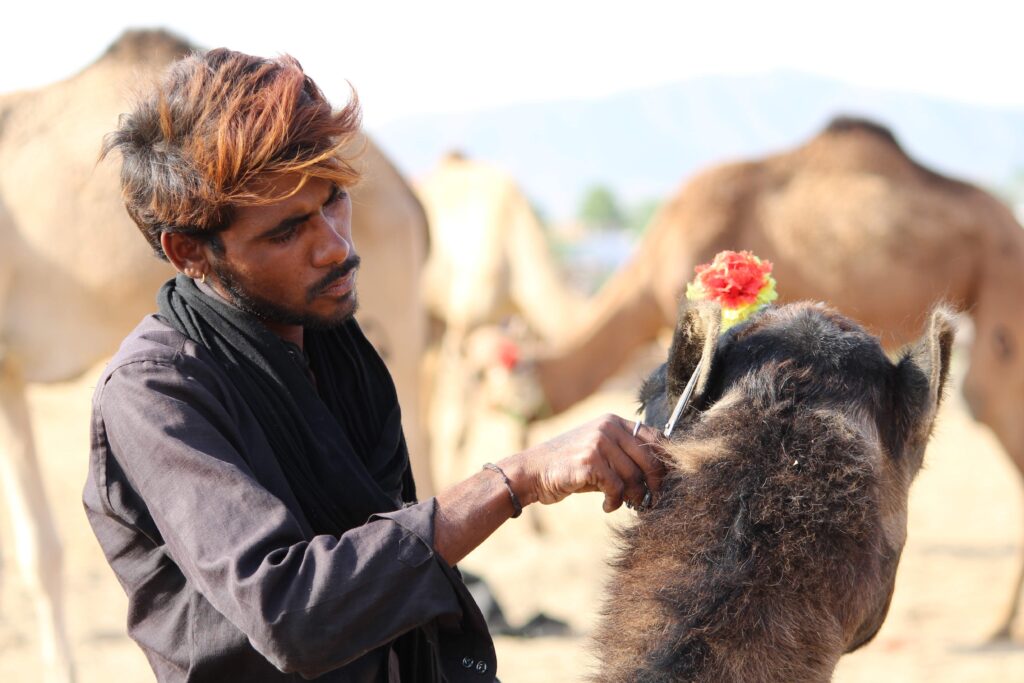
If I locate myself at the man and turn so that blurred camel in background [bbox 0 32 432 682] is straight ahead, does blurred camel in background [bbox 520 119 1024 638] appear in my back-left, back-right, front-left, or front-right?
front-right

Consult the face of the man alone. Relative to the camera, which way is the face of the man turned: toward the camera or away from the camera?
toward the camera

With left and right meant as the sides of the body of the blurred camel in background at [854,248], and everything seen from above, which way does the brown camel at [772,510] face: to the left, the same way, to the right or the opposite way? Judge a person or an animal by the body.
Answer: to the right

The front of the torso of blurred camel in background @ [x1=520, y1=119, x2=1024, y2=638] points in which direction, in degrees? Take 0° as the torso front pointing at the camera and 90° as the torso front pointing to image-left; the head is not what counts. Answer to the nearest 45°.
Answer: approximately 90°

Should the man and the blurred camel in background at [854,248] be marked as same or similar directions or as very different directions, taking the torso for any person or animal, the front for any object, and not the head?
very different directions

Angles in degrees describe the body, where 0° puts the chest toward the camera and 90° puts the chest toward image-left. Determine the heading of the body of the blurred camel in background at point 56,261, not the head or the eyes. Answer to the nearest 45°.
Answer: approximately 90°

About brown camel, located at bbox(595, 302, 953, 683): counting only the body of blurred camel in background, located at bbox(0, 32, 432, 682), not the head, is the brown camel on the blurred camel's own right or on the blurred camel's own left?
on the blurred camel's own left

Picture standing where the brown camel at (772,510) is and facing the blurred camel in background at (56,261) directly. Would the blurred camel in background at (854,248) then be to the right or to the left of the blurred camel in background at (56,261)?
right

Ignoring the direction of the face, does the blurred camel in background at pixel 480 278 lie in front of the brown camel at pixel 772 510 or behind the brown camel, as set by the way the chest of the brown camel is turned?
in front

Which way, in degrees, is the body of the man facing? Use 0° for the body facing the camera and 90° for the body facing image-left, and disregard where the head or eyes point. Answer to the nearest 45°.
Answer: approximately 315°
